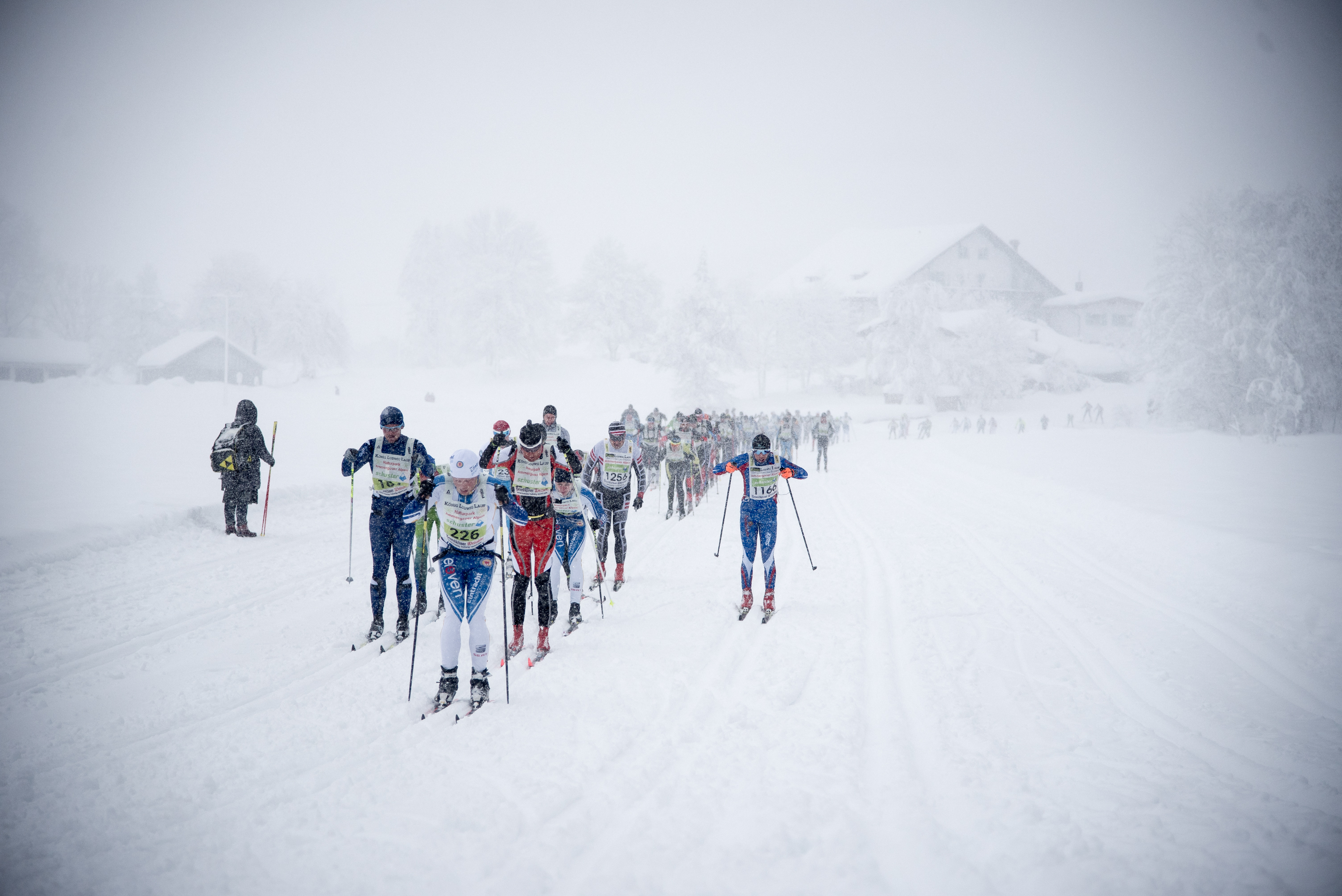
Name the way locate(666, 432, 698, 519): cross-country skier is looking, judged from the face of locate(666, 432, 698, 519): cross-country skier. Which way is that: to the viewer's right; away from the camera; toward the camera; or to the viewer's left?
toward the camera

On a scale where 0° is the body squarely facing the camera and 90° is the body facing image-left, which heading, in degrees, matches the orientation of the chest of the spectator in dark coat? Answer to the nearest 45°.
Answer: approximately 270°

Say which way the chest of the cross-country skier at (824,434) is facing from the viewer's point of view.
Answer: toward the camera

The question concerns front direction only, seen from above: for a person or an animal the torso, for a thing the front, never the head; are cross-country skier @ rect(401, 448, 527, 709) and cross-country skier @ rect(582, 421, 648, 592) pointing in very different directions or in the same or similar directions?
same or similar directions

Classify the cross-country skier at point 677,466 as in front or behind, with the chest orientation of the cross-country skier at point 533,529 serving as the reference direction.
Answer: behind

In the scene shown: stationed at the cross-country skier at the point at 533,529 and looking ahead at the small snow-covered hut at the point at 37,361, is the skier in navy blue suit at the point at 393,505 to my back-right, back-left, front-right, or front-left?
front-left

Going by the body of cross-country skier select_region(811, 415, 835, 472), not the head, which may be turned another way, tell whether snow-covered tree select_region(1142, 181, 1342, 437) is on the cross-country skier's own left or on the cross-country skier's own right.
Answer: on the cross-country skier's own left

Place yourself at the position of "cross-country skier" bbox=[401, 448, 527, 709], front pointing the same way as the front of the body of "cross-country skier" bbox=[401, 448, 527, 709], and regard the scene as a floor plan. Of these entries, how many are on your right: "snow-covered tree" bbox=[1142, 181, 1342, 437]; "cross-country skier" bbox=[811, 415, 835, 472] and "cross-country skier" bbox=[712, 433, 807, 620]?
0

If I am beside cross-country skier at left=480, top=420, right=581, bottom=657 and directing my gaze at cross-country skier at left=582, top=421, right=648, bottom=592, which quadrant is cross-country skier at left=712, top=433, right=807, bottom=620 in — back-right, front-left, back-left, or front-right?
front-right

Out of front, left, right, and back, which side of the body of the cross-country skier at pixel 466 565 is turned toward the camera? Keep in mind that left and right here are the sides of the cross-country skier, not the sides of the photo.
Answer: front

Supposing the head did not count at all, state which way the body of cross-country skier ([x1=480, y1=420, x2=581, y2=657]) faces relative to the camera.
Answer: toward the camera

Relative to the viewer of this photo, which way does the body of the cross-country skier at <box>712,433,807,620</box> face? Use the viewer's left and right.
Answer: facing the viewer

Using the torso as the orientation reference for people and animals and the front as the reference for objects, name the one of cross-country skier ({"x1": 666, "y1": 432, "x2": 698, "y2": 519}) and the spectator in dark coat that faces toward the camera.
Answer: the cross-country skier

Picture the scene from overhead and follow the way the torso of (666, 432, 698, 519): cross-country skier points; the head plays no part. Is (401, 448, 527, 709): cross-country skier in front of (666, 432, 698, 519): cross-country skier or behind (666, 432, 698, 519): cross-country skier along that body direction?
in front

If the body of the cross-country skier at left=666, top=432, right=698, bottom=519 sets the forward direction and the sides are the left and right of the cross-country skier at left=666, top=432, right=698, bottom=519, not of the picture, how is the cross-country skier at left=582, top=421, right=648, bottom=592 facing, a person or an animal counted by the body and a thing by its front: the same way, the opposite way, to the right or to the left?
the same way

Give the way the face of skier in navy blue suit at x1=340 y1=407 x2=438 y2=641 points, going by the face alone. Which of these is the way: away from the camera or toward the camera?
toward the camera

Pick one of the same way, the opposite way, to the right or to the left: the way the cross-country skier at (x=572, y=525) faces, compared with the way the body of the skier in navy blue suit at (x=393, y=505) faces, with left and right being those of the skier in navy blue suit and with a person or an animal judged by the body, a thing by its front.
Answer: the same way
